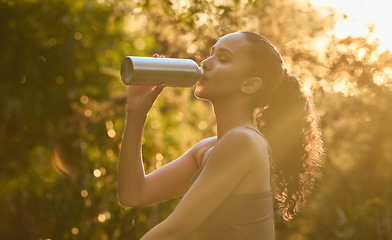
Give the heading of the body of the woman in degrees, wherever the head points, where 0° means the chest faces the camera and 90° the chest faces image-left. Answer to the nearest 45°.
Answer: approximately 90°

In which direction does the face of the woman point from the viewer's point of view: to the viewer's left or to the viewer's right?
to the viewer's left
